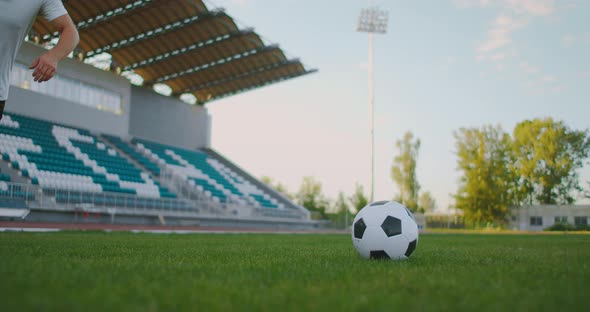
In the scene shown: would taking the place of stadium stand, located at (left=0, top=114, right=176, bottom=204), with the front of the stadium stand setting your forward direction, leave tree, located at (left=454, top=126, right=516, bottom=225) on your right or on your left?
on your left

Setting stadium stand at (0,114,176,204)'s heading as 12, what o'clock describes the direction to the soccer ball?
The soccer ball is roughly at 1 o'clock from the stadium stand.

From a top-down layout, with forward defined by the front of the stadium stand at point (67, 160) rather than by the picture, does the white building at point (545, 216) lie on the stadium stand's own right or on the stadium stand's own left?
on the stadium stand's own left

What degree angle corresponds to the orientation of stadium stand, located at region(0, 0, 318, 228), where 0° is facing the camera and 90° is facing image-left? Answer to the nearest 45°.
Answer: approximately 315°
